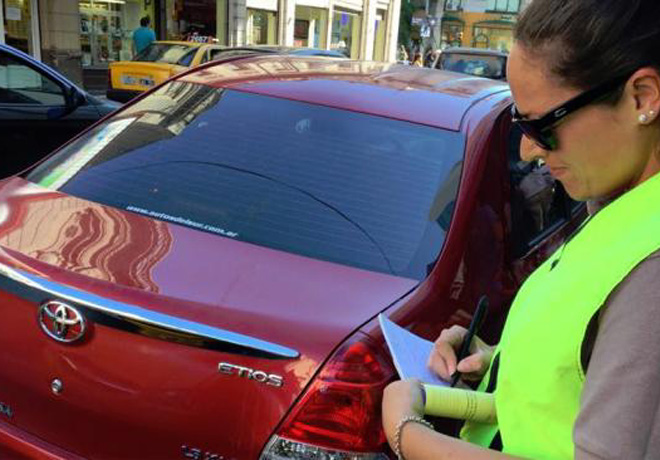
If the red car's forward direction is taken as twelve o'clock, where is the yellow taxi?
The yellow taxi is roughly at 10 o'clock from the red car.

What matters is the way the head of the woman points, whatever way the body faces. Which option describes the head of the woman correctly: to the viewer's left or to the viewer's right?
to the viewer's left

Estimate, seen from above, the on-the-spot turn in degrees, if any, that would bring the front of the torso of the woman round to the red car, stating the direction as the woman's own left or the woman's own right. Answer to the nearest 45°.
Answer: approximately 45° to the woman's own right

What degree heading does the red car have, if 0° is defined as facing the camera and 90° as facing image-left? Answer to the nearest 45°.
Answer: approximately 225°

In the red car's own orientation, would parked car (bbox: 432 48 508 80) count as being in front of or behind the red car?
in front

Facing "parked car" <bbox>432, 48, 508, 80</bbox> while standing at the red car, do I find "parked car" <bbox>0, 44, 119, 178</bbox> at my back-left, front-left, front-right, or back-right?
front-left

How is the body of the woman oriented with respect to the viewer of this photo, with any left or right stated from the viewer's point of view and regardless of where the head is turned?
facing to the left of the viewer

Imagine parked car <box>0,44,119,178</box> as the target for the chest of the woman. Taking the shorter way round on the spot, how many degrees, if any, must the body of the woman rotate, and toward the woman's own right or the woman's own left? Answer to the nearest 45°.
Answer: approximately 45° to the woman's own right

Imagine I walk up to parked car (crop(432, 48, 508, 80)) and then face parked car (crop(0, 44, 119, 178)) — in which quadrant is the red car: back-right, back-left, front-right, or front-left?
front-left

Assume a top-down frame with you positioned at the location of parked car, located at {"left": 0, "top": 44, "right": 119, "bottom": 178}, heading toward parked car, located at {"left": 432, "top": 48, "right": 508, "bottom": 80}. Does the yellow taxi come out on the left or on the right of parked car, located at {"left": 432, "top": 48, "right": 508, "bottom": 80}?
left

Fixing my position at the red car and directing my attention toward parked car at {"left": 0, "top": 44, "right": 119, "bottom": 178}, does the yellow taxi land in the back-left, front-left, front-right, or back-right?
front-right
